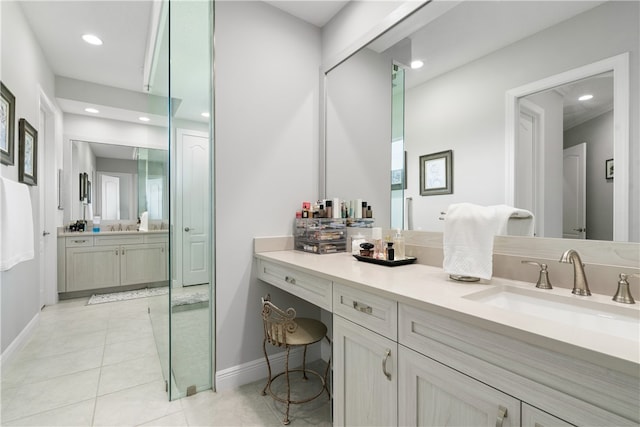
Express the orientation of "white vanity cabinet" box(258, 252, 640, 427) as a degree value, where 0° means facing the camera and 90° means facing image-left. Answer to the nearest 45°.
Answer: approximately 45°

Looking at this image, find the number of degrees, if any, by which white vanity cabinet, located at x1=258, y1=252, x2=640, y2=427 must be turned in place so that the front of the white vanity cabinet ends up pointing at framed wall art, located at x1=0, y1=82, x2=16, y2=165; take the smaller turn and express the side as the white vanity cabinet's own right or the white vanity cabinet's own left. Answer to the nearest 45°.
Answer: approximately 45° to the white vanity cabinet's own right

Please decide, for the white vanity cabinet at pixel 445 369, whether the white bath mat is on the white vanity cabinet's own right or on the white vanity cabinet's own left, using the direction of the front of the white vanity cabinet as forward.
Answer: on the white vanity cabinet's own right

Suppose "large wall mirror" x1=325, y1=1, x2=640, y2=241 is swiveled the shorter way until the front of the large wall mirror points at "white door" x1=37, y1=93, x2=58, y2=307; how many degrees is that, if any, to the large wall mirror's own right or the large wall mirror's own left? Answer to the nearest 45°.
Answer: approximately 45° to the large wall mirror's own right

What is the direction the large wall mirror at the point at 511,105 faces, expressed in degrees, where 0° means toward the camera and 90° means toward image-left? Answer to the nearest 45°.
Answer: approximately 45°
